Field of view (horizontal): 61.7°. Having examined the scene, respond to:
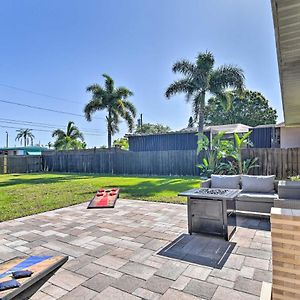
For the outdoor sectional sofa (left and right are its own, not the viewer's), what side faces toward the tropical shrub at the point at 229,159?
back

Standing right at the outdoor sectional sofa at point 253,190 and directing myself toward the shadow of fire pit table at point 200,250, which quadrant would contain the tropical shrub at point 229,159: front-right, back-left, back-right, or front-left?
back-right

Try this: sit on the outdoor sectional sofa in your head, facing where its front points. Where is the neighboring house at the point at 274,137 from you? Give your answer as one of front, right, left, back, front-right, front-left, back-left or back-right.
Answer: back

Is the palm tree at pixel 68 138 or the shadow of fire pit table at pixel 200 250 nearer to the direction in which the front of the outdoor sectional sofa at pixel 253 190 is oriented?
the shadow of fire pit table

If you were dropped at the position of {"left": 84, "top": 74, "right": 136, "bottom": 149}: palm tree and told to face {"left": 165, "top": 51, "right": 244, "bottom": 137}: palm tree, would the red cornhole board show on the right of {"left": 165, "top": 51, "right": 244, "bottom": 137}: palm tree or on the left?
right

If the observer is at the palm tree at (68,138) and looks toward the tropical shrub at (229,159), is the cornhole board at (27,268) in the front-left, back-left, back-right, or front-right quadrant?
front-right

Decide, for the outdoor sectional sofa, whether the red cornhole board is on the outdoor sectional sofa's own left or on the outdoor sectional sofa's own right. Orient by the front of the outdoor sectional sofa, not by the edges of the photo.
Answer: on the outdoor sectional sofa's own right

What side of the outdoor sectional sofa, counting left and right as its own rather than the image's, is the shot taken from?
front

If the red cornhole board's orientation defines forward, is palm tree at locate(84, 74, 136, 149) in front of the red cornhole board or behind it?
behind

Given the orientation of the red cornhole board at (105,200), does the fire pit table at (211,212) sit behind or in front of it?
in front

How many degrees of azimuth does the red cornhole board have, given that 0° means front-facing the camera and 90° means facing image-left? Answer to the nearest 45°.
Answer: approximately 0°

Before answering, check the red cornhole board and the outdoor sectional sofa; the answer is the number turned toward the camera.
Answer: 2

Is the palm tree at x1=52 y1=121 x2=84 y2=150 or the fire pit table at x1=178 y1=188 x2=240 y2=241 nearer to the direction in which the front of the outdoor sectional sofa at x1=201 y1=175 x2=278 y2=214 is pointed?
the fire pit table

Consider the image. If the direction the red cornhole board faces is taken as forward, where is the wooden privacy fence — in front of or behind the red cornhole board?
behind
